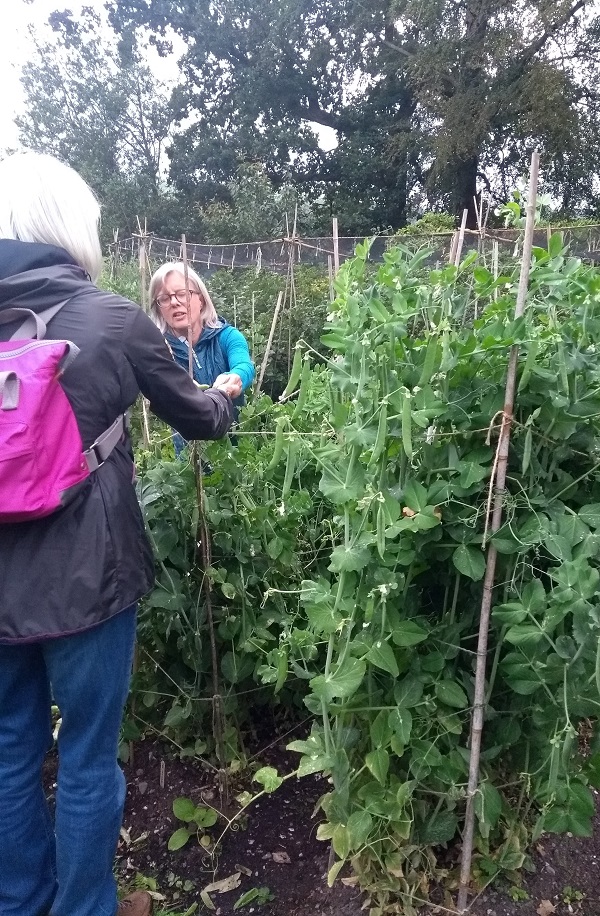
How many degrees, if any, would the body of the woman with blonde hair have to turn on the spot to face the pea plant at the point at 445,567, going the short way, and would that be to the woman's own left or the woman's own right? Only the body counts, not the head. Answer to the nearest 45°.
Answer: approximately 45° to the woman's own left

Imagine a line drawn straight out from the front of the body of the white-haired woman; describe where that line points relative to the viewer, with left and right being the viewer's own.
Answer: facing away from the viewer and to the right of the viewer

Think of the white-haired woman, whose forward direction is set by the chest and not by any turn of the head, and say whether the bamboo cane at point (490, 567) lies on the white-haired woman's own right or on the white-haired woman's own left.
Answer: on the white-haired woman's own right

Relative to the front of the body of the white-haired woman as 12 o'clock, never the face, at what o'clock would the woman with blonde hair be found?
The woman with blonde hair is roughly at 11 o'clock from the white-haired woman.

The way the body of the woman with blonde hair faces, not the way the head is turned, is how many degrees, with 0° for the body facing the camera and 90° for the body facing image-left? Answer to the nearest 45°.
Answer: approximately 45°

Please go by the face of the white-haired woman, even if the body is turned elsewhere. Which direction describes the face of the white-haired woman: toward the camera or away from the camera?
away from the camera

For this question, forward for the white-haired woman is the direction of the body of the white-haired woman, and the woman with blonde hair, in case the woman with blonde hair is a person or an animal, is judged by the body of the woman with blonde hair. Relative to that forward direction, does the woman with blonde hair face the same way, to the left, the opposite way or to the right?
the opposite way

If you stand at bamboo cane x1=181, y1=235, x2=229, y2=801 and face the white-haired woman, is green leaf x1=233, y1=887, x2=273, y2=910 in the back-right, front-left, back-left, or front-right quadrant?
front-left

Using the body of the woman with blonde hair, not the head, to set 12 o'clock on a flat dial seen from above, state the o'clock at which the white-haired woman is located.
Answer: The white-haired woman is roughly at 11 o'clock from the woman with blonde hair.

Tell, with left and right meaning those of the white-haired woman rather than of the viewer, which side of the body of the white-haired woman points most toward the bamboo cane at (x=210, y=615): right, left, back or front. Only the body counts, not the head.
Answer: front

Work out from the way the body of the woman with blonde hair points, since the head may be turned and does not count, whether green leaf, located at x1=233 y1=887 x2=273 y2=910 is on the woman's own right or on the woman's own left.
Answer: on the woman's own left
